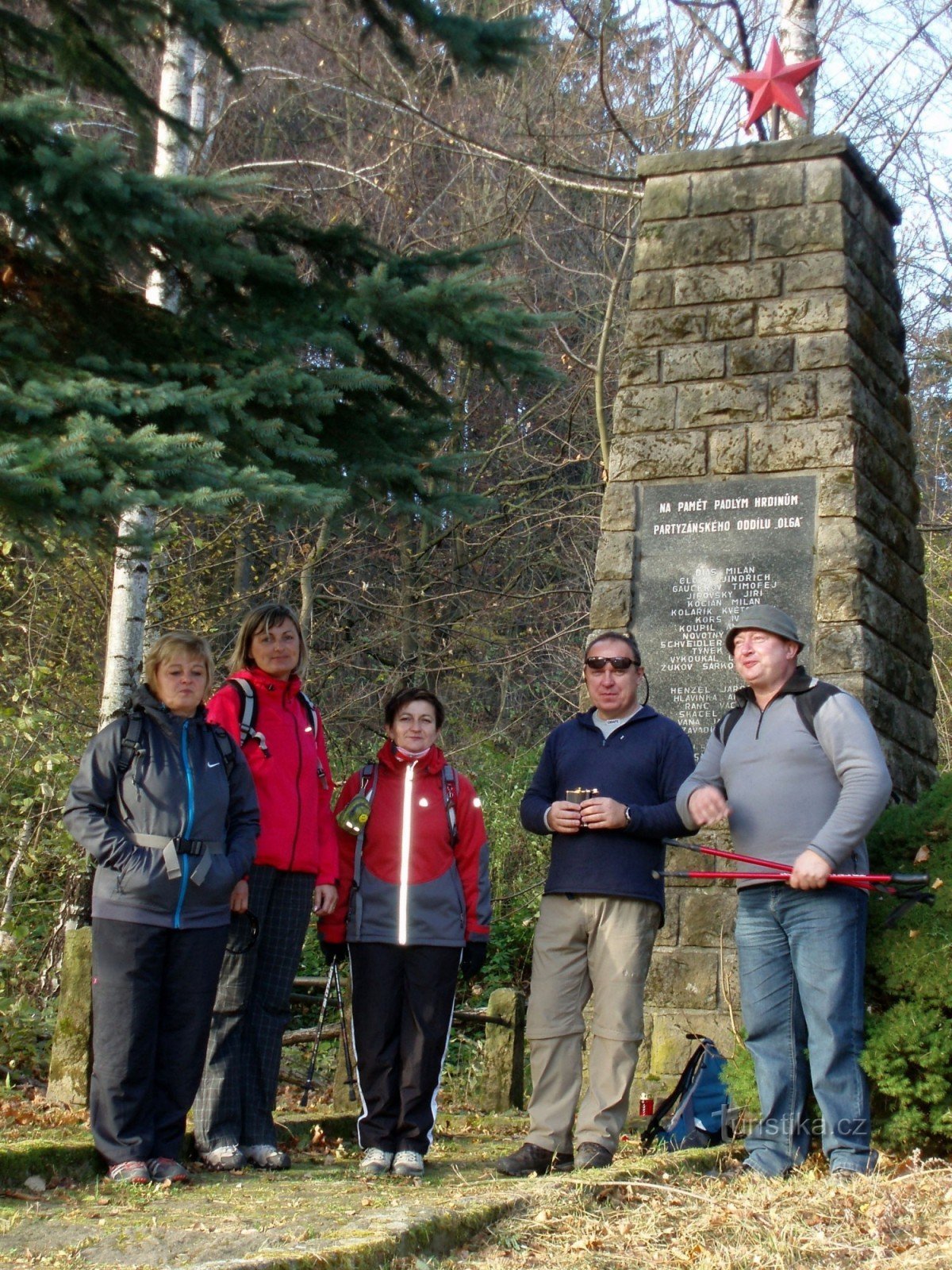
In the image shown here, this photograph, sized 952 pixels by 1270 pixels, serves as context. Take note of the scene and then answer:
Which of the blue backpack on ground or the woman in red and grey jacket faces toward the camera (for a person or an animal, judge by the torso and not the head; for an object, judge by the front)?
the woman in red and grey jacket

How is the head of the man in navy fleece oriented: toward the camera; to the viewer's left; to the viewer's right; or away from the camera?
toward the camera

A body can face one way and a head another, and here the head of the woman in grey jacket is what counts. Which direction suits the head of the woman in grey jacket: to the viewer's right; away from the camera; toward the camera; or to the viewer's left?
toward the camera

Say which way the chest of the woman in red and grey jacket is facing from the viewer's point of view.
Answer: toward the camera

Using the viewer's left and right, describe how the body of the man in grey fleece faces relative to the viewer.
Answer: facing the viewer and to the left of the viewer

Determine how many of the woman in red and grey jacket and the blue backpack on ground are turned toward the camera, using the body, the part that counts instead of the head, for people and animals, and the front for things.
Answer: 1

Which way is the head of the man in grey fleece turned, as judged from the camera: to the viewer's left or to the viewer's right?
to the viewer's left

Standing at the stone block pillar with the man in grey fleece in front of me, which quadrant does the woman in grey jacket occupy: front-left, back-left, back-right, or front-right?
front-right

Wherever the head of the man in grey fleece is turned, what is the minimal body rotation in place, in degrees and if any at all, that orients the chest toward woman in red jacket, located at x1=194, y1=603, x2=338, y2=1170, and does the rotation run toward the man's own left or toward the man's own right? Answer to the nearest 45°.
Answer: approximately 45° to the man's own right
